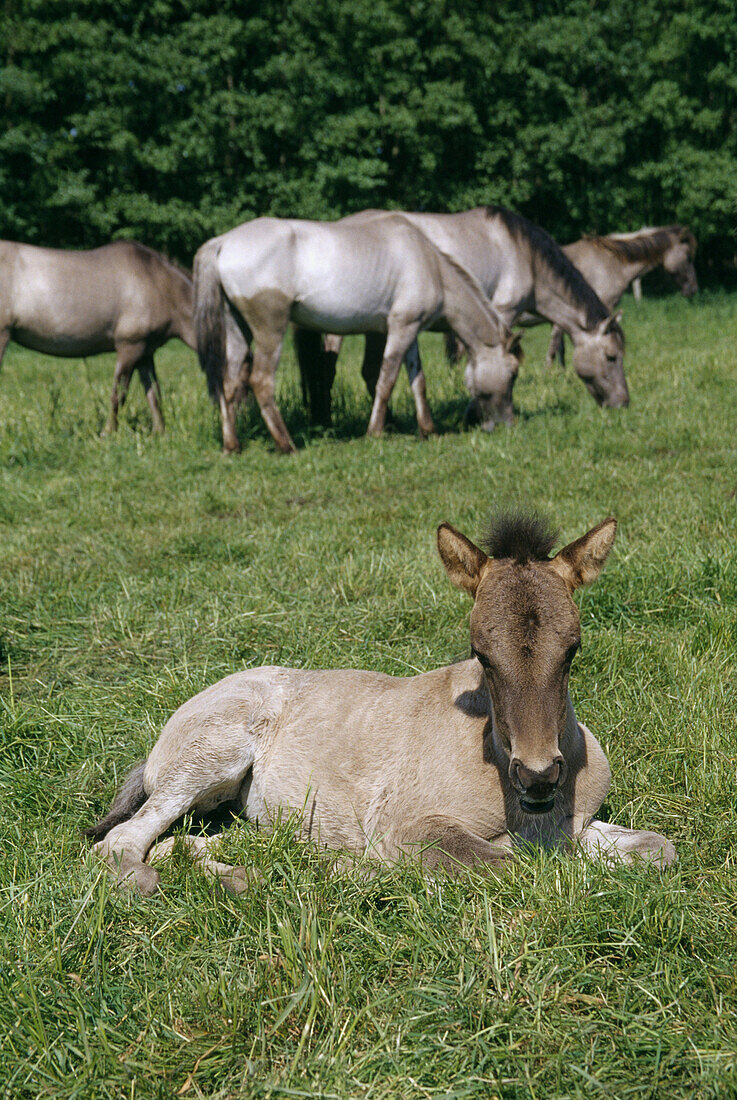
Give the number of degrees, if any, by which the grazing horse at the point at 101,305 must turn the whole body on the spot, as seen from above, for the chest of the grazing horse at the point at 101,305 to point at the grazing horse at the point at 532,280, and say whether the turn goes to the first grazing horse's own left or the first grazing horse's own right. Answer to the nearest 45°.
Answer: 0° — it already faces it

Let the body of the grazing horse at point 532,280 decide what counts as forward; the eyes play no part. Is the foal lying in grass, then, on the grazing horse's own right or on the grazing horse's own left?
on the grazing horse's own right

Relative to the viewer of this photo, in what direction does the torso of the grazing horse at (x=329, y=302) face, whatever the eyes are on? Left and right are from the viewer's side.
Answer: facing to the right of the viewer

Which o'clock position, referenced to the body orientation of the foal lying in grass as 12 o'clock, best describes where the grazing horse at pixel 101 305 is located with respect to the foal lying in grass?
The grazing horse is roughly at 7 o'clock from the foal lying in grass.

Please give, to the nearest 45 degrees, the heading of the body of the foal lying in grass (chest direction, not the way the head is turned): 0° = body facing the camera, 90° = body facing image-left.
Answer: approximately 315°

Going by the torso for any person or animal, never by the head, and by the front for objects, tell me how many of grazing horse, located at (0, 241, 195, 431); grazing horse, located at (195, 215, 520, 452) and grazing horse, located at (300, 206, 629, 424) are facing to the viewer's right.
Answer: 3

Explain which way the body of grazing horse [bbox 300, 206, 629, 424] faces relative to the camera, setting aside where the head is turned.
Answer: to the viewer's right

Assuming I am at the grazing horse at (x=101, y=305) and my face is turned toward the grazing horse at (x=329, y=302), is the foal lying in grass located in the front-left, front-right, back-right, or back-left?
front-right

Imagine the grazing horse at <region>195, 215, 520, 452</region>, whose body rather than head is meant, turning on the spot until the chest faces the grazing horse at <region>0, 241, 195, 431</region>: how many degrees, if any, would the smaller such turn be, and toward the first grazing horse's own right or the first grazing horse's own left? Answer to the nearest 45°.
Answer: approximately 135° to the first grazing horse's own left

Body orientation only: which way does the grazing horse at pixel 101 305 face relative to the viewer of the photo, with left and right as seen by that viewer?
facing to the right of the viewer

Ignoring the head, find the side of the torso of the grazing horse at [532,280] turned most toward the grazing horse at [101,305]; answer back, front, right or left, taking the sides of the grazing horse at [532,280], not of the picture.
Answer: back

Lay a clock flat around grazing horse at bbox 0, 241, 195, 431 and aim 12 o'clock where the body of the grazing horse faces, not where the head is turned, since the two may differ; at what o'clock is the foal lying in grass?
The foal lying in grass is roughly at 3 o'clock from the grazing horse.

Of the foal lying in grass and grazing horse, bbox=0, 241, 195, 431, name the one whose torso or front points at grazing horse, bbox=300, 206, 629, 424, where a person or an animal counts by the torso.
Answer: grazing horse, bbox=0, 241, 195, 431

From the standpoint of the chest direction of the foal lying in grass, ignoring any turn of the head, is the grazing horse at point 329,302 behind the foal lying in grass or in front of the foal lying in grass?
behind
